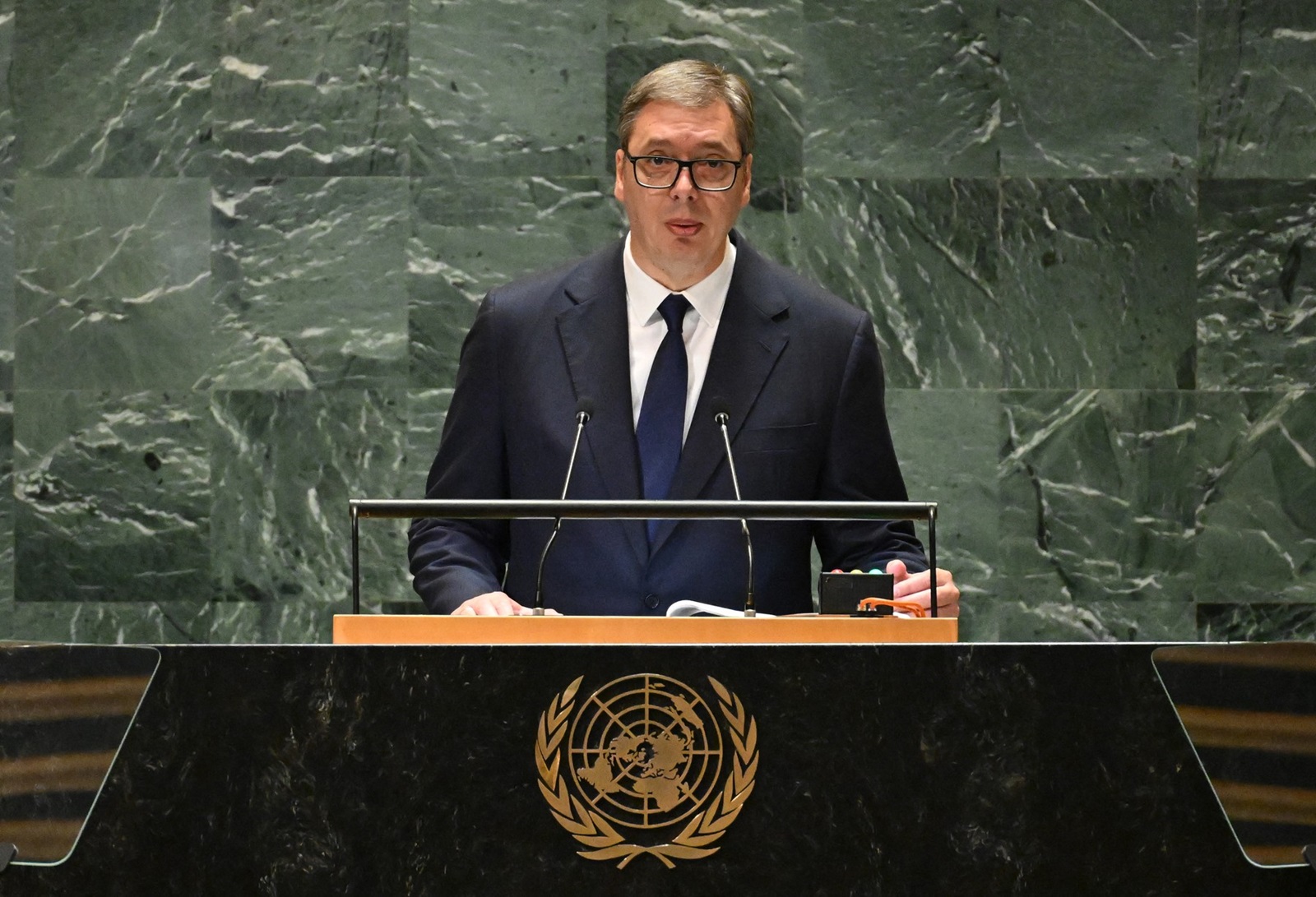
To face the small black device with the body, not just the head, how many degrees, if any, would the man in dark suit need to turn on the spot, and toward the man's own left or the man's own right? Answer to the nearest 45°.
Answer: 0° — they already face it

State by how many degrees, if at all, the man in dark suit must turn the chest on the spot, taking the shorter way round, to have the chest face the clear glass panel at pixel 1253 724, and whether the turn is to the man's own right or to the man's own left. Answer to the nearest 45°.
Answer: approximately 45° to the man's own left

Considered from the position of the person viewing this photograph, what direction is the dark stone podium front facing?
facing the viewer

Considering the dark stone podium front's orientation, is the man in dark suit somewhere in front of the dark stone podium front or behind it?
behind

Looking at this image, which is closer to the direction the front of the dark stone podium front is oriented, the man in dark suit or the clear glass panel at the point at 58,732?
the clear glass panel

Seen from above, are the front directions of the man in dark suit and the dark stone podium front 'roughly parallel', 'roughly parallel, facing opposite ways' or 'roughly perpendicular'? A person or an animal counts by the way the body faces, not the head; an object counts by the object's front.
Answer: roughly parallel

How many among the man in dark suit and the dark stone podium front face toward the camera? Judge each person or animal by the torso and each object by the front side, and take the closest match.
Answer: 2

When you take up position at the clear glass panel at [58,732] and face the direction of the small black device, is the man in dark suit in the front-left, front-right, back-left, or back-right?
front-left

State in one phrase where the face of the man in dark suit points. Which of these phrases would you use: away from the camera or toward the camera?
toward the camera

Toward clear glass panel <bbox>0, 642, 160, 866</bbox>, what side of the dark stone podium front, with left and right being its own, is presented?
right

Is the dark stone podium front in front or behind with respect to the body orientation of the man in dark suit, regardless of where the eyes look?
in front

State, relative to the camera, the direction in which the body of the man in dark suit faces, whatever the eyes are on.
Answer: toward the camera

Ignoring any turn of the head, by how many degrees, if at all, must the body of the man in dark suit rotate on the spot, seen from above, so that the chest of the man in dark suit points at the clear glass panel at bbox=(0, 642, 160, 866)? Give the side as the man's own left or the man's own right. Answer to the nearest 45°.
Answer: approximately 45° to the man's own right
